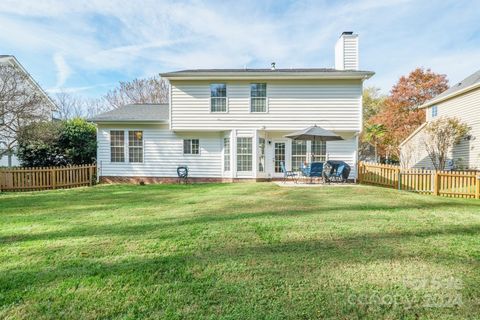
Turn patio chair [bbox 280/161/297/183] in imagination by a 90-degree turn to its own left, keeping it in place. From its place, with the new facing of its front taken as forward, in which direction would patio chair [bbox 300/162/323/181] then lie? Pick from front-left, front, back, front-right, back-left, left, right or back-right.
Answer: back-right

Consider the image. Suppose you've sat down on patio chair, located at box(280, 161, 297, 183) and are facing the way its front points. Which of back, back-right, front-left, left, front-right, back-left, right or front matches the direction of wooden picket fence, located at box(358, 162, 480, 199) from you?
front

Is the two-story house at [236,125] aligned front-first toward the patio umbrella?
no

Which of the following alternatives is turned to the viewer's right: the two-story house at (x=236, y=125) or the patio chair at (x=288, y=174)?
the patio chair

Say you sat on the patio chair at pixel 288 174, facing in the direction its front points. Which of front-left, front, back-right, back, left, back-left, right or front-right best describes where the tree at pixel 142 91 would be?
back-left

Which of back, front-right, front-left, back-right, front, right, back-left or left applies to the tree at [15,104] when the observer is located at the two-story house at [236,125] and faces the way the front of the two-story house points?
left

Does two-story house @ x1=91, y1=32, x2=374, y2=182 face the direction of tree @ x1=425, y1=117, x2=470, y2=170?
no

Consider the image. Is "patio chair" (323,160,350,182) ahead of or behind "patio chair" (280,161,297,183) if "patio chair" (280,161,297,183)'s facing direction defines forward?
ahead

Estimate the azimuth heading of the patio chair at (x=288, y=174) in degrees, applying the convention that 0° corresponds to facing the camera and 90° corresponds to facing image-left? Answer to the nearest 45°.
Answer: approximately 270°

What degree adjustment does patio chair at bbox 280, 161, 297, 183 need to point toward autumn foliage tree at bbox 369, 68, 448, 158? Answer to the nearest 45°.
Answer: approximately 45° to its left

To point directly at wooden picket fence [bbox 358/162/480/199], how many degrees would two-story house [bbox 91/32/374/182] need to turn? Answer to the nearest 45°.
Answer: approximately 90° to its right

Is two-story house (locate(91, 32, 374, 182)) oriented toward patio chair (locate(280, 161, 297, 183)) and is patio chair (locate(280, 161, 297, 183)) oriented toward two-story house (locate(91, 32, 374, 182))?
no

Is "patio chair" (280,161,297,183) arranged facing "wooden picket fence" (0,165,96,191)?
no

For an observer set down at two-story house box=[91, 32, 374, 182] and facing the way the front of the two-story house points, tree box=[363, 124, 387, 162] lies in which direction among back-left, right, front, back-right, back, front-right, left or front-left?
front-right

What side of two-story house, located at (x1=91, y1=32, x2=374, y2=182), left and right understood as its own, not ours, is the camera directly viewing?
back

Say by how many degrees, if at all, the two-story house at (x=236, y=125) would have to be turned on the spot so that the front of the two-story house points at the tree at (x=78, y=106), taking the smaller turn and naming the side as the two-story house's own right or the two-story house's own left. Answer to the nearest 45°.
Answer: approximately 45° to the two-story house's own left

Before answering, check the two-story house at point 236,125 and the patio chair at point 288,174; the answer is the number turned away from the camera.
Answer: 1

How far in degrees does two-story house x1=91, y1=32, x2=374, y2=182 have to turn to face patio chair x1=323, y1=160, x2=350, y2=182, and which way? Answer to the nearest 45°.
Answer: approximately 135° to its right
